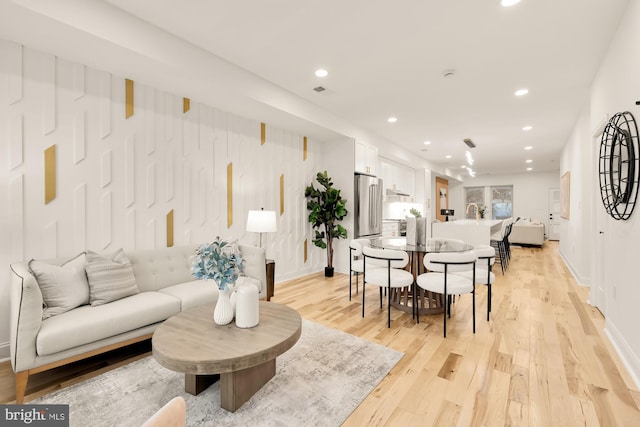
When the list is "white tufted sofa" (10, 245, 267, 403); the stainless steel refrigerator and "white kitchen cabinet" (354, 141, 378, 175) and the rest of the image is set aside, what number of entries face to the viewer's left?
0

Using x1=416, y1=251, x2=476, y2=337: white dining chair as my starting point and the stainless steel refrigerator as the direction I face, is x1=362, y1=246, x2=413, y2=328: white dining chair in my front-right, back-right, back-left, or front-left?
front-left

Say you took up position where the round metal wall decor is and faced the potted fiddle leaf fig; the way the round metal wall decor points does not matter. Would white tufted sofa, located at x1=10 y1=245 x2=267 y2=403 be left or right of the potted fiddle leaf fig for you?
left

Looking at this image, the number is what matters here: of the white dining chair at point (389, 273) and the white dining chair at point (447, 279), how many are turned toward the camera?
0

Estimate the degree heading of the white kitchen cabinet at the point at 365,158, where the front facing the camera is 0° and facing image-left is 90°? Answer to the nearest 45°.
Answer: approximately 315°

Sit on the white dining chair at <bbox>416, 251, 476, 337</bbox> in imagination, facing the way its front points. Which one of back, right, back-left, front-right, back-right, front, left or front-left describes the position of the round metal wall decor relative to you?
back-right

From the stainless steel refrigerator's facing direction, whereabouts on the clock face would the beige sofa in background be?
The beige sofa in background is roughly at 9 o'clock from the stainless steel refrigerator.

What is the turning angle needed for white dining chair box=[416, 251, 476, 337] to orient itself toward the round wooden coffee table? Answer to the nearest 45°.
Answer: approximately 90° to its left

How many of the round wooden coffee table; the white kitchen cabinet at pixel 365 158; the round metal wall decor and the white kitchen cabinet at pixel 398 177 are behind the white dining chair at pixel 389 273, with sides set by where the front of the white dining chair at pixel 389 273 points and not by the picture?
1

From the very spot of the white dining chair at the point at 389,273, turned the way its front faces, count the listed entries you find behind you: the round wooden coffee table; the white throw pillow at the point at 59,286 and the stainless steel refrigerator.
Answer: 2

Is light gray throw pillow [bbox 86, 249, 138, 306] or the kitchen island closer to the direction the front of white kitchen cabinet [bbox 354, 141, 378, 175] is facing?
the kitchen island

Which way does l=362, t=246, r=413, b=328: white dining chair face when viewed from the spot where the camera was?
facing away from the viewer and to the right of the viewer

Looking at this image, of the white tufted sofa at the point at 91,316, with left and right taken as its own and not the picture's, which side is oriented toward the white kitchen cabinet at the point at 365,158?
left

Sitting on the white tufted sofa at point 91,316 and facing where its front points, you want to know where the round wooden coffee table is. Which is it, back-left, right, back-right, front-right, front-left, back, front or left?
front

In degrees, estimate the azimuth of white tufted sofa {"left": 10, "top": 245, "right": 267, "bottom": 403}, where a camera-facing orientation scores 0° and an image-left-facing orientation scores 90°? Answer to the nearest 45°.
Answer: approximately 315°

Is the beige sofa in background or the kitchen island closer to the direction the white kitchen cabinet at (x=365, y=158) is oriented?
the kitchen island

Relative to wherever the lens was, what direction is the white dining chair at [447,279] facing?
facing away from the viewer and to the left of the viewer

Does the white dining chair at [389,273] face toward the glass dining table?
yes

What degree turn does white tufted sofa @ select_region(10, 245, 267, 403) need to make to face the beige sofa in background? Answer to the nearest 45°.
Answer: approximately 45° to its left

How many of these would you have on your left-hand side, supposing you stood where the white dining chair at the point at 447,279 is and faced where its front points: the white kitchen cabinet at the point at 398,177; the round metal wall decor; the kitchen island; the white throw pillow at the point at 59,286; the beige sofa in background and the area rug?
2
